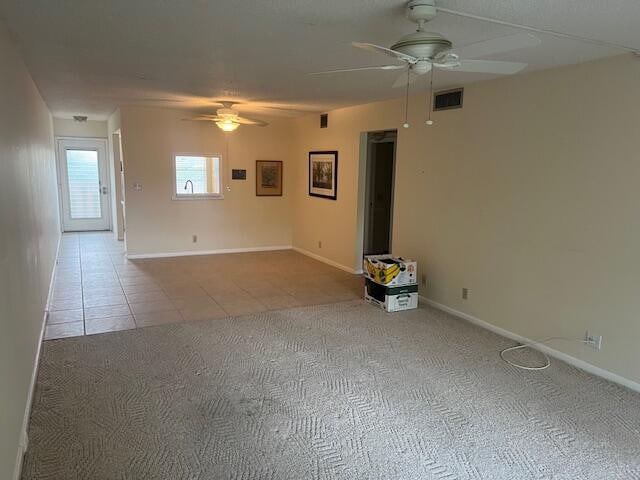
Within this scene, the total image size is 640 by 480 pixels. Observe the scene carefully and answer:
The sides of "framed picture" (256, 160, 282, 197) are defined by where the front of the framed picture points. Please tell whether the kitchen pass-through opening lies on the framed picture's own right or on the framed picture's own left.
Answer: on the framed picture's own right

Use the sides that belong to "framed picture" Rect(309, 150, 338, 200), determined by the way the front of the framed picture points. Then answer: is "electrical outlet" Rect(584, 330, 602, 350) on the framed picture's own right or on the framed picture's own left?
on the framed picture's own left

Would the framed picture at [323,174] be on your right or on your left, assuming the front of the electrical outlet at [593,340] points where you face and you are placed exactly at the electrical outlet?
on your right

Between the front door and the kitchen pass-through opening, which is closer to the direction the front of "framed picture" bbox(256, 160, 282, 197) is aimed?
the kitchen pass-through opening

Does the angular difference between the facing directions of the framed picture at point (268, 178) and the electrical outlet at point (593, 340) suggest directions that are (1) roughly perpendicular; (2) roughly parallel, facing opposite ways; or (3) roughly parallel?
roughly perpendicular

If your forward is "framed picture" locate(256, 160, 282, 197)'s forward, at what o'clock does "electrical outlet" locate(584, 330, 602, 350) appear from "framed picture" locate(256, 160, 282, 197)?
The electrical outlet is roughly at 11 o'clock from the framed picture.

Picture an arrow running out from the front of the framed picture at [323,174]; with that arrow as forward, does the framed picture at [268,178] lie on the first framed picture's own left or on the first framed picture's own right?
on the first framed picture's own right

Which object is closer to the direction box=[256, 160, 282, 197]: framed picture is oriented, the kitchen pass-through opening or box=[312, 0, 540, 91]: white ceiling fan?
the white ceiling fan

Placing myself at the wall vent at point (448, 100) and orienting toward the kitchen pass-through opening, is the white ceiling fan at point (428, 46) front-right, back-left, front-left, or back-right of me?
back-left

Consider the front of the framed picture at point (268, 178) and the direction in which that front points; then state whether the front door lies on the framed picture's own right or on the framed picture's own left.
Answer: on the framed picture's own right

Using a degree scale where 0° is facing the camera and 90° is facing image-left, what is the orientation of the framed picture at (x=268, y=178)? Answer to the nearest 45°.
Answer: approximately 0°

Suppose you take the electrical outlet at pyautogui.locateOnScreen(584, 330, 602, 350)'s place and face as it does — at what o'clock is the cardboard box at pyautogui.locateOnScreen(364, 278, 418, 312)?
The cardboard box is roughly at 2 o'clock from the electrical outlet.
